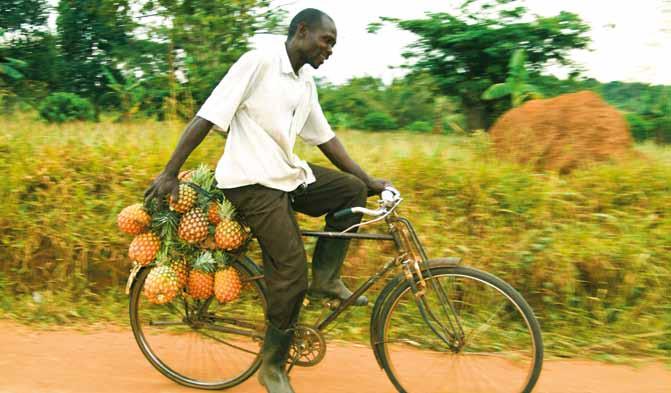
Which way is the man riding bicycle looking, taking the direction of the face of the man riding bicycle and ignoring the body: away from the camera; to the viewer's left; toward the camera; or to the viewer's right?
to the viewer's right

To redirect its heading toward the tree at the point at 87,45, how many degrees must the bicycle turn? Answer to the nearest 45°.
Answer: approximately 135° to its left

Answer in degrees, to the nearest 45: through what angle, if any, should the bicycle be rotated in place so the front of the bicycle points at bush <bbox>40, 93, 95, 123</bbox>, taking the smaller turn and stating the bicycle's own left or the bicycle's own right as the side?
approximately 135° to the bicycle's own left

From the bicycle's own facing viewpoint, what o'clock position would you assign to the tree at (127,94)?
The tree is roughly at 8 o'clock from the bicycle.

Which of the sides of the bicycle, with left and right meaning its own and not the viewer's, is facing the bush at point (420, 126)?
left

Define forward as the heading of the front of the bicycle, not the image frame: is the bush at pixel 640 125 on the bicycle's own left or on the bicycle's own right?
on the bicycle's own left

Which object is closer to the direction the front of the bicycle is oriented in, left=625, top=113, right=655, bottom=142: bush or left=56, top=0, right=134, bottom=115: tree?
the bush

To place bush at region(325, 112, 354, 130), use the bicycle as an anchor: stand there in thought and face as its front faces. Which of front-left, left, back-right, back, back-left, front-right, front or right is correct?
left

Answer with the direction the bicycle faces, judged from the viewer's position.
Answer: facing to the right of the viewer
